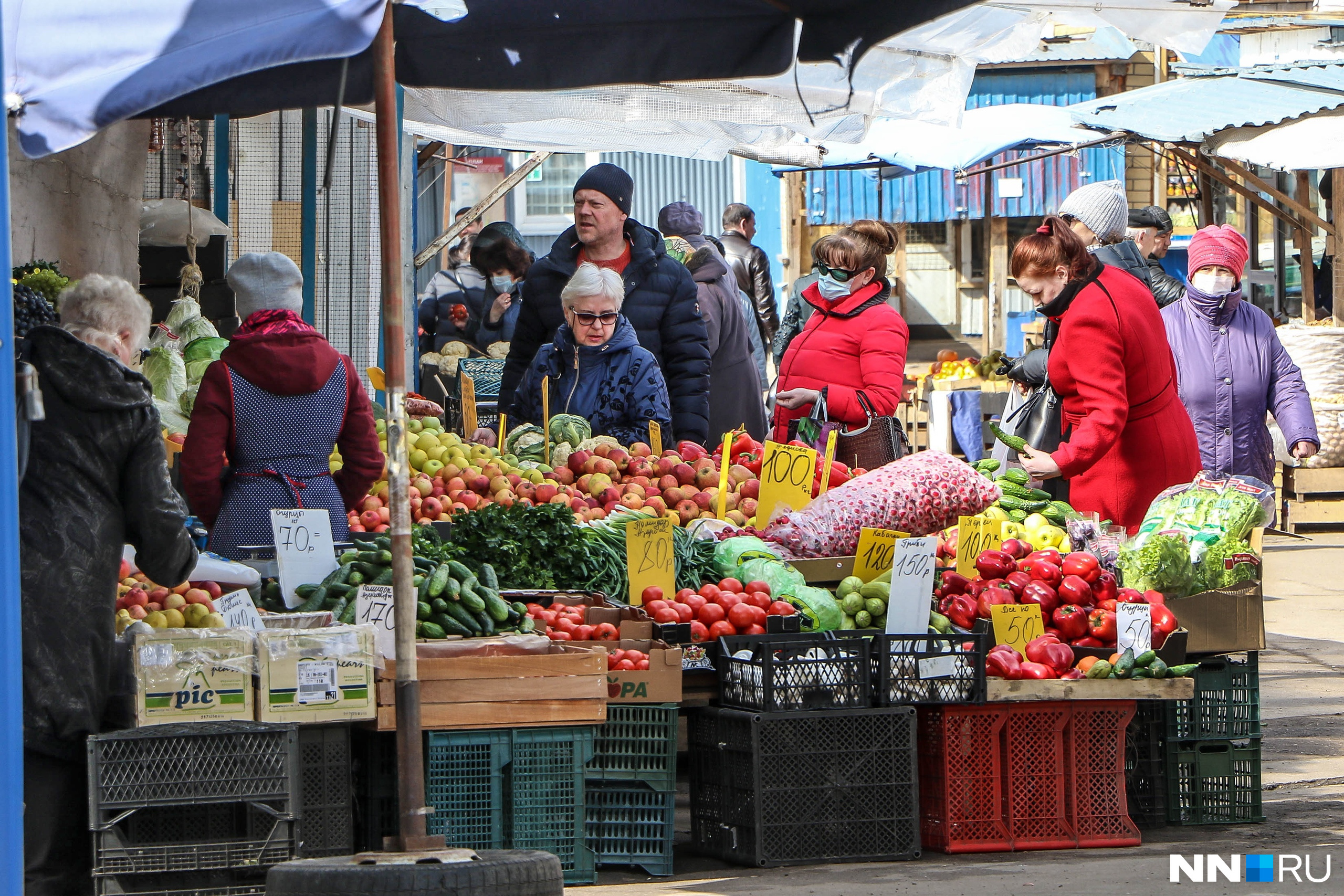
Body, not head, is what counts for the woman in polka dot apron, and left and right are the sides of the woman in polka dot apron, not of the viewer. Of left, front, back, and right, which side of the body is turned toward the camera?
back

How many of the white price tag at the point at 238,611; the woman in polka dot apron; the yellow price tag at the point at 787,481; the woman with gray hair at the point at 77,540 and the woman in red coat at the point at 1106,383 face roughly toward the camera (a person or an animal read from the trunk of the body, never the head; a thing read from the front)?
2

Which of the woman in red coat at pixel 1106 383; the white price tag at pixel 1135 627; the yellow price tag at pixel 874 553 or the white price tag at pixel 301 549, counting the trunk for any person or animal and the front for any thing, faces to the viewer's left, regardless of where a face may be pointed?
the woman in red coat

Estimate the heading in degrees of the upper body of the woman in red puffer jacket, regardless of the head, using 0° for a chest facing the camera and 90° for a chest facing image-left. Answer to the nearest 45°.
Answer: approximately 45°

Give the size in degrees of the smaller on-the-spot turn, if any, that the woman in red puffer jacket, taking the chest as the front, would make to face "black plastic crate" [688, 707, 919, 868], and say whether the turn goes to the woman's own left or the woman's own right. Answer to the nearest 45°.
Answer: approximately 45° to the woman's own left

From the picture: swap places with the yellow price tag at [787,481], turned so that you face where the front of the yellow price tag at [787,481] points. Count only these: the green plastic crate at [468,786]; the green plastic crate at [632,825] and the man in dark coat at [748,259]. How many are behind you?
1

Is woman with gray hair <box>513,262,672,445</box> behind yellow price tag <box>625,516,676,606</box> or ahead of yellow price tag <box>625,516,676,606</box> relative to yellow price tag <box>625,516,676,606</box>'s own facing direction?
behind

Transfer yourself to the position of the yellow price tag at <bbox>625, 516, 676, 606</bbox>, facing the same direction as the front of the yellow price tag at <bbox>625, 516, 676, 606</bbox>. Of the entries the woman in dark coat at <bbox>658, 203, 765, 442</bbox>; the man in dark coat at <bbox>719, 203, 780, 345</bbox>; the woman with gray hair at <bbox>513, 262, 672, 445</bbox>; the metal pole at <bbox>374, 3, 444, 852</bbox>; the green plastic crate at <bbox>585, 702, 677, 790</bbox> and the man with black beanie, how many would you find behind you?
4
